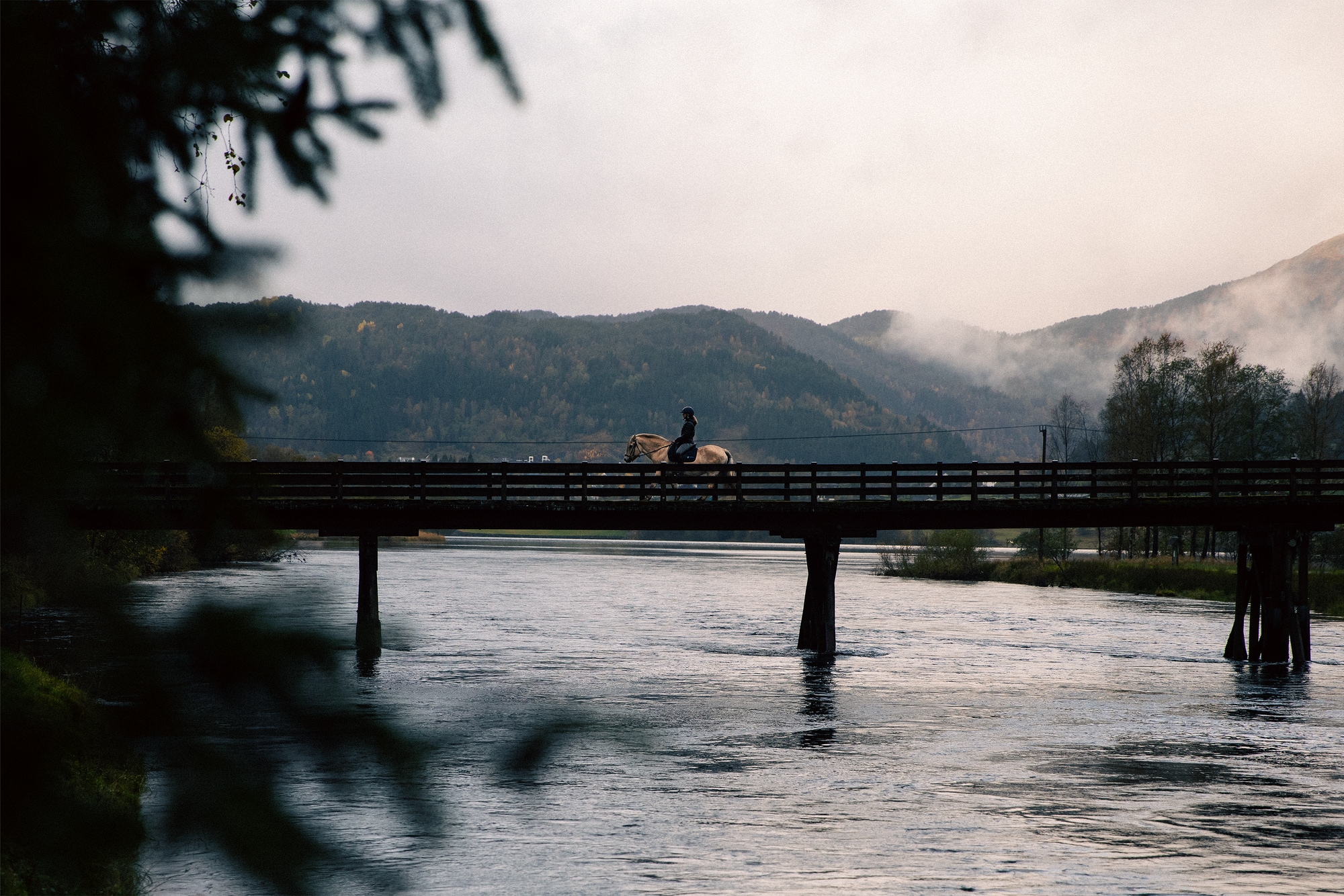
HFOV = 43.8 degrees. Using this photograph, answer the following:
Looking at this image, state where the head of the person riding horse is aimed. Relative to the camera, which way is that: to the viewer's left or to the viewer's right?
to the viewer's left

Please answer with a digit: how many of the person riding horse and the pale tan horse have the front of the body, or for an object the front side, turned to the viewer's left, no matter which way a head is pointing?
2

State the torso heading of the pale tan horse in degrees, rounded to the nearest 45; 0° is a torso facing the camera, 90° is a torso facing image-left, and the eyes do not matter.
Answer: approximately 90°

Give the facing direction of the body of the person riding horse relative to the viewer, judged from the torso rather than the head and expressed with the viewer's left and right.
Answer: facing to the left of the viewer
